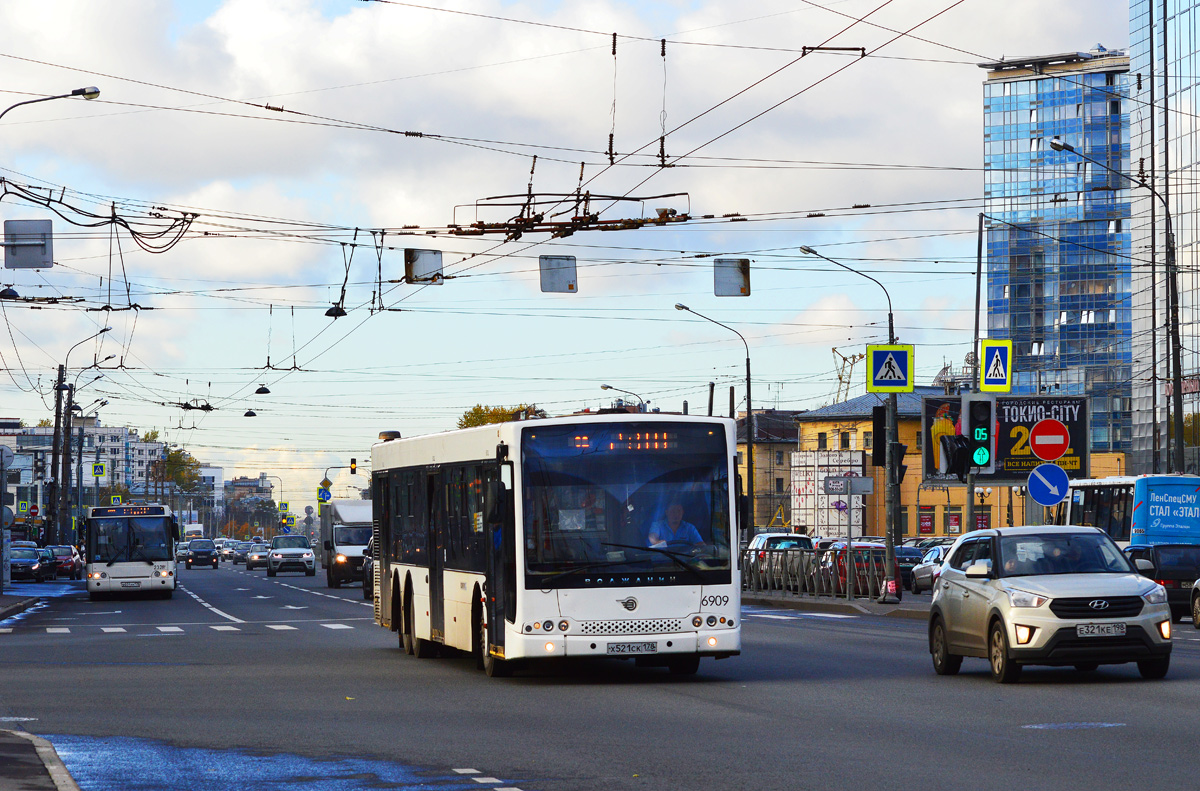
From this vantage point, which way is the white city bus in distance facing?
toward the camera

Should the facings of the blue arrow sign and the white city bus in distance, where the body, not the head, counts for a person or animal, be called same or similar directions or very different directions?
same or similar directions

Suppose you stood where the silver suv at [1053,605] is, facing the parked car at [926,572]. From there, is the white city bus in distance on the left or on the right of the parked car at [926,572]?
left

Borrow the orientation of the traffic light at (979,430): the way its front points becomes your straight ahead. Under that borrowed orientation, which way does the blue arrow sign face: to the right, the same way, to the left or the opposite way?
the same way

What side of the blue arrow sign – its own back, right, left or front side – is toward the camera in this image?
front

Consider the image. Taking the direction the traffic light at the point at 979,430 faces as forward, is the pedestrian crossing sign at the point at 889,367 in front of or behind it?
behind

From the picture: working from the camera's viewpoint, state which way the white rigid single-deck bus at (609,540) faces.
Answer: facing the viewer

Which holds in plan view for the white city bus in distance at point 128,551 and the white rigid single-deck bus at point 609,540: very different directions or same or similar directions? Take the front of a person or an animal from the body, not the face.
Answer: same or similar directions

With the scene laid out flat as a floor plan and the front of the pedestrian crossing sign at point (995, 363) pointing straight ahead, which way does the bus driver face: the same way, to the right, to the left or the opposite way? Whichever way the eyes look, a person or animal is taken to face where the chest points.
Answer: the same way

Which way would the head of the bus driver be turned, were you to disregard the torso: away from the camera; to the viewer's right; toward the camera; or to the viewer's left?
toward the camera
